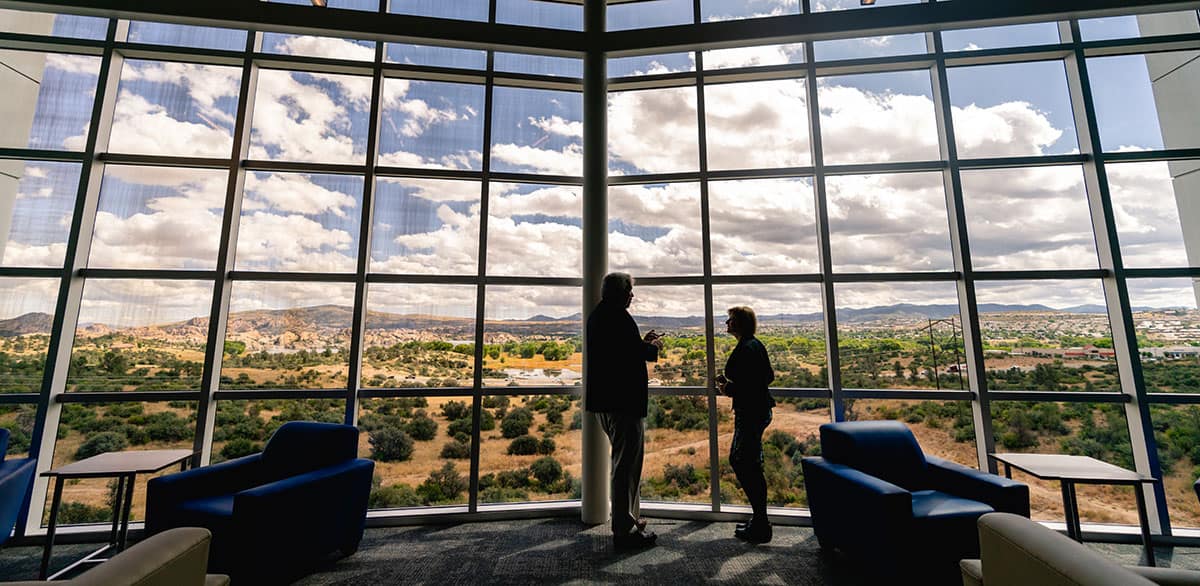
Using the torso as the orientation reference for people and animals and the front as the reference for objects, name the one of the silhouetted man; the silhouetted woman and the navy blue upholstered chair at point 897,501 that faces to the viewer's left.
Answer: the silhouetted woman

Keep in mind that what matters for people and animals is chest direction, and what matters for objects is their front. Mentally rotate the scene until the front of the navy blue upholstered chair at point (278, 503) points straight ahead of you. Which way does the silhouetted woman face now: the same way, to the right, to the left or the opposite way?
to the right

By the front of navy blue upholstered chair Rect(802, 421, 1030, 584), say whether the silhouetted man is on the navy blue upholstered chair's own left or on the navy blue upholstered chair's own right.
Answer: on the navy blue upholstered chair's own right

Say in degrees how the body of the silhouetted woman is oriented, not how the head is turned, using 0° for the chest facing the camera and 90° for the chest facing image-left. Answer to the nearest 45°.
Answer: approximately 90°

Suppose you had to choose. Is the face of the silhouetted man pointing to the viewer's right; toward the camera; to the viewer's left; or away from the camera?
to the viewer's right

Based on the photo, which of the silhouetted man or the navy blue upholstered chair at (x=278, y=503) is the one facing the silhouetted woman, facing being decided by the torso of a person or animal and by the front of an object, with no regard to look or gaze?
the silhouetted man

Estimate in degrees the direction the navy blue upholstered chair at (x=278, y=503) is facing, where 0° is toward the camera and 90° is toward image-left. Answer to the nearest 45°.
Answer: approximately 45°

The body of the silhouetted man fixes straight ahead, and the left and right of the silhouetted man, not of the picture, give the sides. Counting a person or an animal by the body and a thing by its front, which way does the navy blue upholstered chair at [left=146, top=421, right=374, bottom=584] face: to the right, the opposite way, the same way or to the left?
to the right

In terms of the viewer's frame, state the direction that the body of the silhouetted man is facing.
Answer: to the viewer's right

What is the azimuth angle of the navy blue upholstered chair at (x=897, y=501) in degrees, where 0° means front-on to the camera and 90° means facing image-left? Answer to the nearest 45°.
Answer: approximately 315°

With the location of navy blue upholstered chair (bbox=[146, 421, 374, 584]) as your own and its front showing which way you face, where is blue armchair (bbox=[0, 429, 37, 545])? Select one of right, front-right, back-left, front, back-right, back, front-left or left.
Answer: right

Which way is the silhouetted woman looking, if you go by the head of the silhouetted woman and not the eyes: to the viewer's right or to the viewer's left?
to the viewer's left

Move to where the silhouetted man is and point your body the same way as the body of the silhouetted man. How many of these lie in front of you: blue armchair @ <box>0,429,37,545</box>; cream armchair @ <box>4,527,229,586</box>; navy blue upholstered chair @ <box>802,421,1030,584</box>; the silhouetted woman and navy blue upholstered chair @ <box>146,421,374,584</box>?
2
